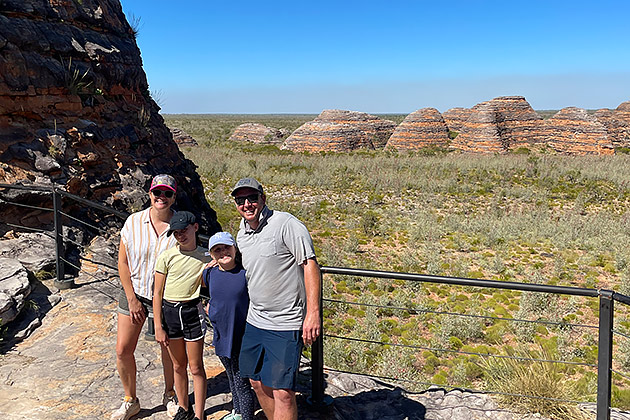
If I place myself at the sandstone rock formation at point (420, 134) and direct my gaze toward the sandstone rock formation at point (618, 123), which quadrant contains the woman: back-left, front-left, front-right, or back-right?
back-right

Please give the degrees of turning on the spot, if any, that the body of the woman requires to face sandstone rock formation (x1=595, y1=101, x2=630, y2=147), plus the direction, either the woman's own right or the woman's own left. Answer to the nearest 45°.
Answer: approximately 135° to the woman's own left

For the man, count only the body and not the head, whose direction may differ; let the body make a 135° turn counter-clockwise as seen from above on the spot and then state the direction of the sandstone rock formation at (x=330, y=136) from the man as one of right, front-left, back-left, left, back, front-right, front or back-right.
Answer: left

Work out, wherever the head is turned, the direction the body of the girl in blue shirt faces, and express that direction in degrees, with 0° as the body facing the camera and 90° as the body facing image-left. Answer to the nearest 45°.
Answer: approximately 0°

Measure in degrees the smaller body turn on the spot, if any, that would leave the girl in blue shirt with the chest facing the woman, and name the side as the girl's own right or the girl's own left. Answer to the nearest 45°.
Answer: approximately 135° to the girl's own right

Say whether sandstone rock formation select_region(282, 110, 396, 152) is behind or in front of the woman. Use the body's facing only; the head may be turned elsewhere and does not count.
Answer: behind

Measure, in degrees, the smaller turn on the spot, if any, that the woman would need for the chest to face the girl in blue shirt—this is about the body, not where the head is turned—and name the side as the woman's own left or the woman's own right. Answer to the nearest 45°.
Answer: approximately 45° to the woman's own left

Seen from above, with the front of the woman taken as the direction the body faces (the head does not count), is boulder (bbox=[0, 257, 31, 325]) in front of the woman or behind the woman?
behind

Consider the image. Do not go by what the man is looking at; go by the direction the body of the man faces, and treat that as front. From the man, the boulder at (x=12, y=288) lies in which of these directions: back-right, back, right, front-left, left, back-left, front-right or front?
right
